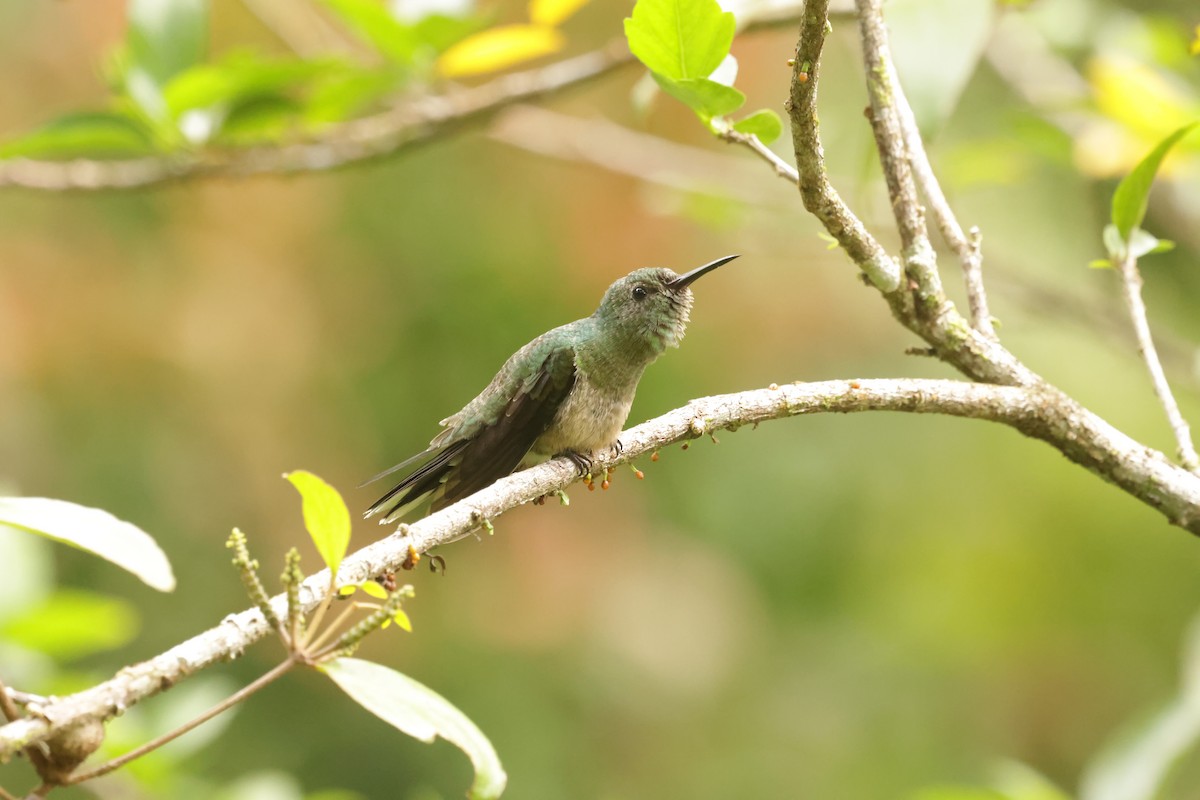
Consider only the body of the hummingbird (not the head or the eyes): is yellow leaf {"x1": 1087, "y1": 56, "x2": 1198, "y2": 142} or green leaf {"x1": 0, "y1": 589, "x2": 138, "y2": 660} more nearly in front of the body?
the yellow leaf

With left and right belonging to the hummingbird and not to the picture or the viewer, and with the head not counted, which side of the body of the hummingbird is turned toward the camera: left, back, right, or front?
right

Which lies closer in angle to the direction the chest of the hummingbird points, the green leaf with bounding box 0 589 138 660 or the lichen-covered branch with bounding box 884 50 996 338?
the lichen-covered branch

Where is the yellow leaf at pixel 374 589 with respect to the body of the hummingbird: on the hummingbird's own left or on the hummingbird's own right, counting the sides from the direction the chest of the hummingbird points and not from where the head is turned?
on the hummingbird's own right
